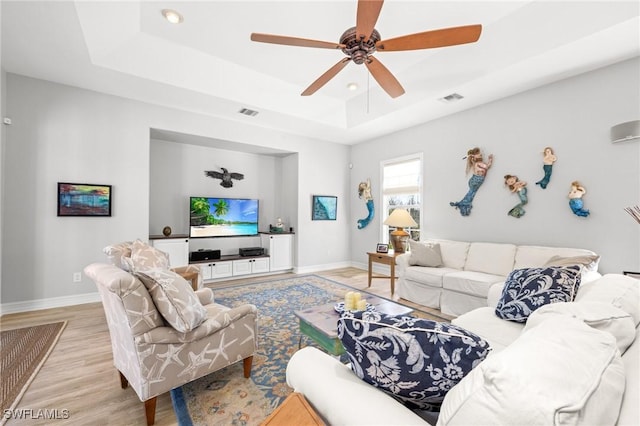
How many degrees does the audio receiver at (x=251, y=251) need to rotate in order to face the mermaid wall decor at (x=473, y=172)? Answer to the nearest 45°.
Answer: approximately 45° to its left

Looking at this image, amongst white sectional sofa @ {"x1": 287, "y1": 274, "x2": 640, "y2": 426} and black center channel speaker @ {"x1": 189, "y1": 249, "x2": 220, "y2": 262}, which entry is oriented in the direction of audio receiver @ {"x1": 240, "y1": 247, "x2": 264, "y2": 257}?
the white sectional sofa

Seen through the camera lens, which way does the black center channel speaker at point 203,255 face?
facing the viewer

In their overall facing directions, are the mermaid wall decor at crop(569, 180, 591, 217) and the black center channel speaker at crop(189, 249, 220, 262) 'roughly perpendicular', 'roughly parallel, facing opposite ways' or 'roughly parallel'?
roughly perpendicular

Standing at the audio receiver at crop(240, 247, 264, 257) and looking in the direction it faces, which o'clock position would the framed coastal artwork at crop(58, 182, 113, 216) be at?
The framed coastal artwork is roughly at 2 o'clock from the audio receiver.

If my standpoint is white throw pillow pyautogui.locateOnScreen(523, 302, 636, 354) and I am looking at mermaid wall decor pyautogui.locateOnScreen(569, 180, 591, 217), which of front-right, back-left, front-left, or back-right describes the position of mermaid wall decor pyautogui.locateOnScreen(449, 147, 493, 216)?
front-left

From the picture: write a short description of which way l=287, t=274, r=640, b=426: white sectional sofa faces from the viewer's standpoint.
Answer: facing away from the viewer and to the left of the viewer

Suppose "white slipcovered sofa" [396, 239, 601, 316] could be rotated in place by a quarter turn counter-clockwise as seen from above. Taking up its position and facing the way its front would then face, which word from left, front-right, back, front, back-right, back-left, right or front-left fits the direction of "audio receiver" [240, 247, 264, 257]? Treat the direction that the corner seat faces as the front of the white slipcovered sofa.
back-right

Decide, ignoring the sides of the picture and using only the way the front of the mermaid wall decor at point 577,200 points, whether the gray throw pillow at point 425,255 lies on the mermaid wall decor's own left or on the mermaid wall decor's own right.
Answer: on the mermaid wall decor's own right

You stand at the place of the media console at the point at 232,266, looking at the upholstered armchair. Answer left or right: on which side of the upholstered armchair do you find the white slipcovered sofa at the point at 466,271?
left

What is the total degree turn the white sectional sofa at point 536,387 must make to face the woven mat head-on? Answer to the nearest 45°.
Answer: approximately 45° to its left
